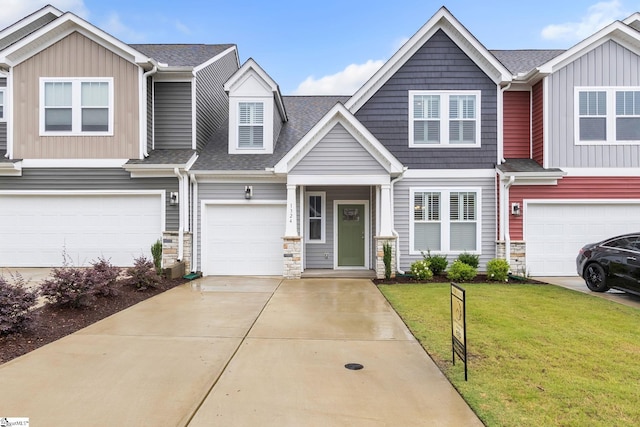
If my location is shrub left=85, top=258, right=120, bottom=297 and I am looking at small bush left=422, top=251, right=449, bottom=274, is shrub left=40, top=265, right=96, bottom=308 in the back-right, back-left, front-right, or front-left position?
back-right

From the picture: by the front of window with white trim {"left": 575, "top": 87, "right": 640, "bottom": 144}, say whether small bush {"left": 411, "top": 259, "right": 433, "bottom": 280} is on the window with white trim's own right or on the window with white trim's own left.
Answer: on the window with white trim's own right

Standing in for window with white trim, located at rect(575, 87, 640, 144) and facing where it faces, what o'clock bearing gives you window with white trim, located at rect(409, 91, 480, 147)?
window with white trim, located at rect(409, 91, 480, 147) is roughly at 2 o'clock from window with white trim, located at rect(575, 87, 640, 144).

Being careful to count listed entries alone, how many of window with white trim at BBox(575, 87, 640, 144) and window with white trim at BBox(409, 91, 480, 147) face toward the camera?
2

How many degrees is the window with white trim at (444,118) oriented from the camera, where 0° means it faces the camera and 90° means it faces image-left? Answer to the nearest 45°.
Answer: approximately 0°
